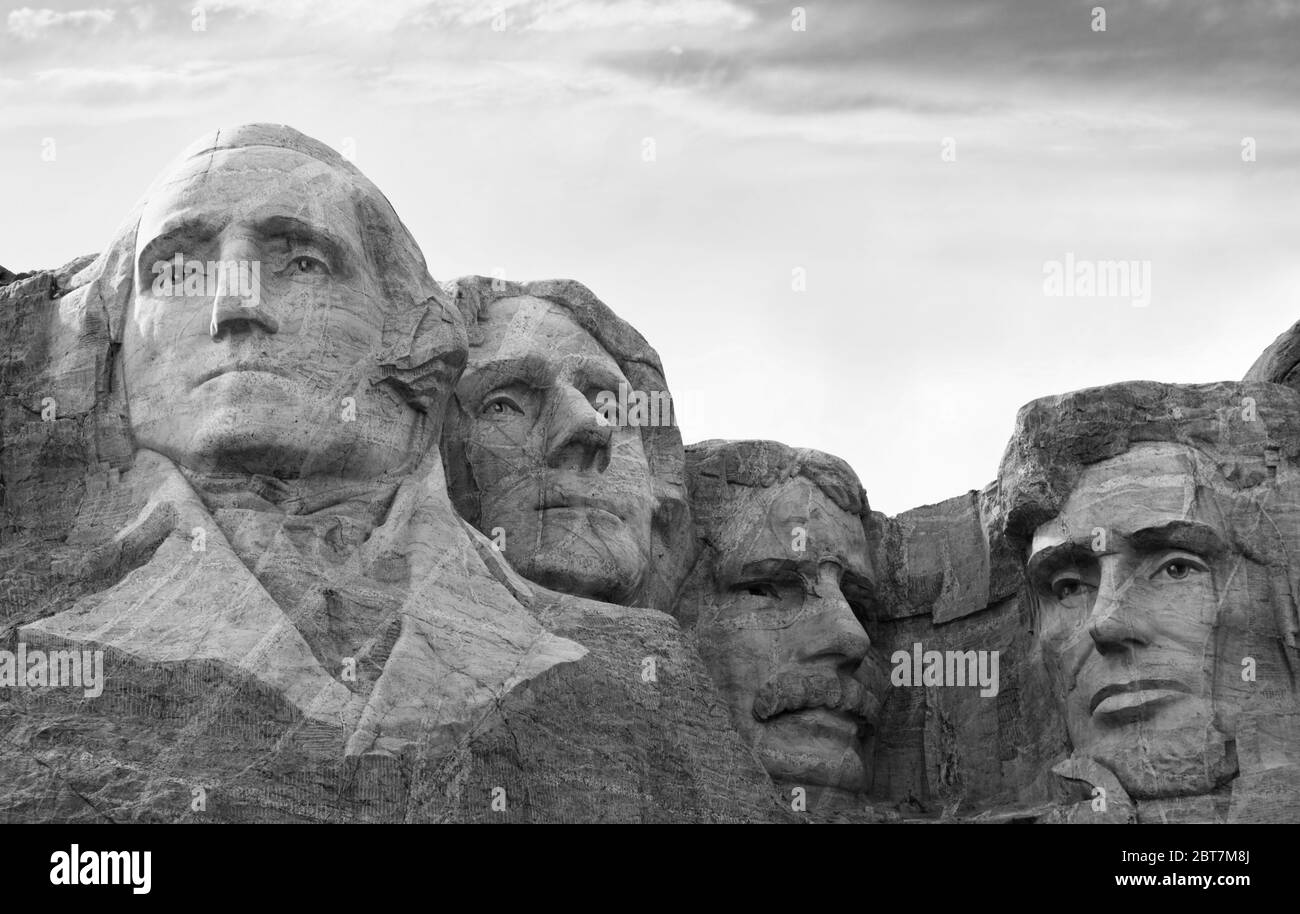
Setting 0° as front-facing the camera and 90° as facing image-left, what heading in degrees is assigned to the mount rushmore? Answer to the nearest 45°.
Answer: approximately 0°
